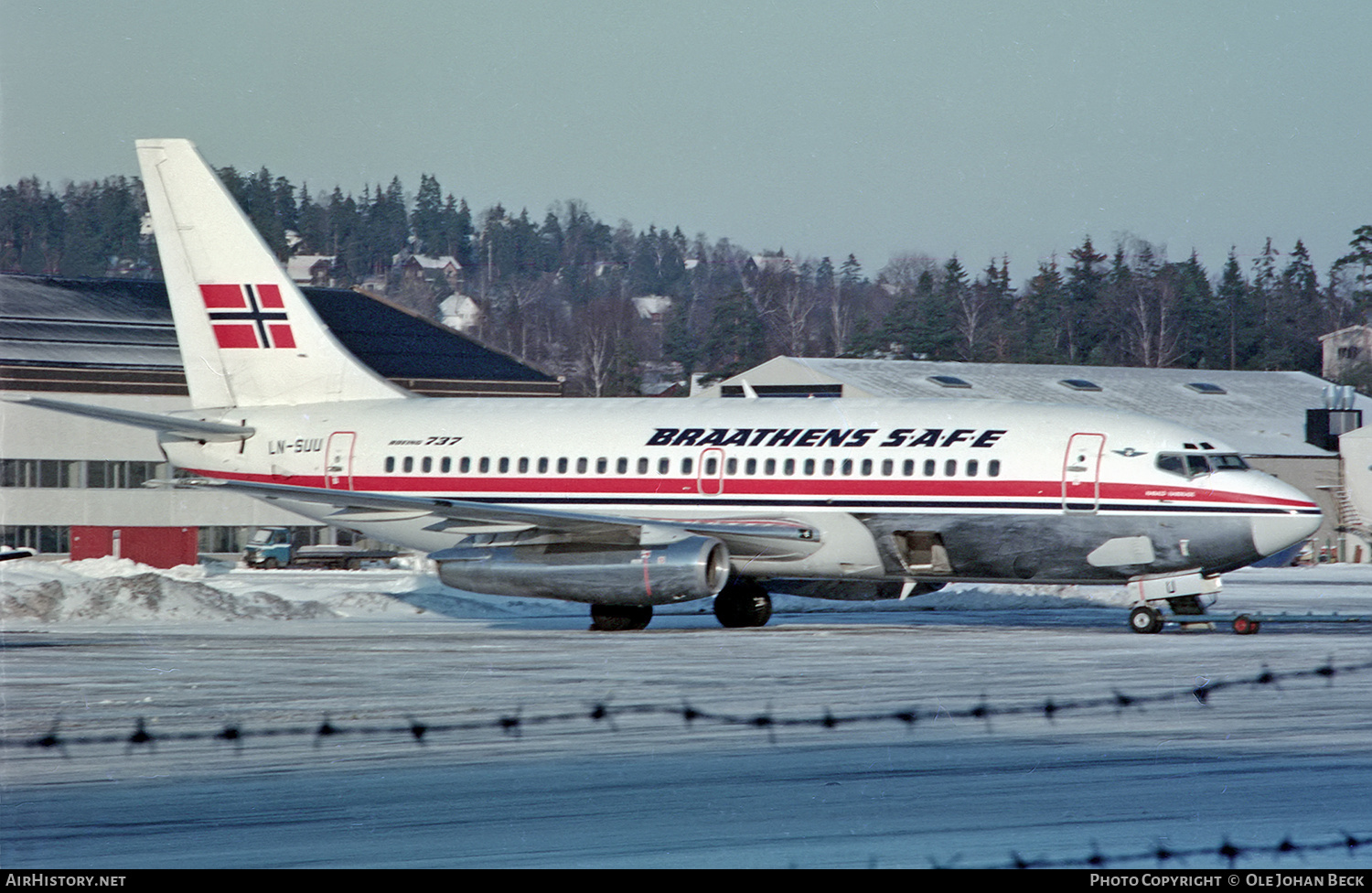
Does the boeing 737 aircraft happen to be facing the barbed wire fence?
no

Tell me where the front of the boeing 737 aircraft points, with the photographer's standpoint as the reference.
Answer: facing the viewer and to the right of the viewer
